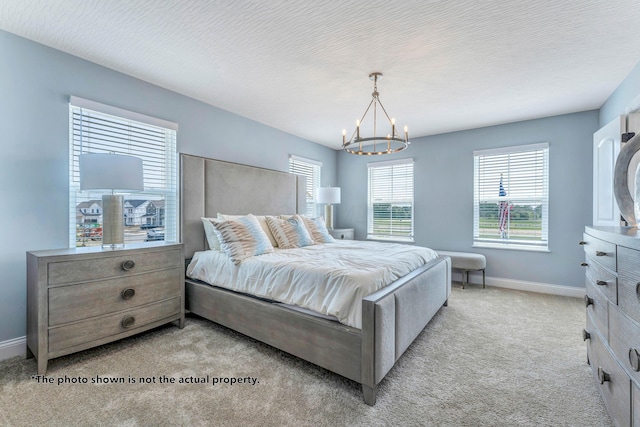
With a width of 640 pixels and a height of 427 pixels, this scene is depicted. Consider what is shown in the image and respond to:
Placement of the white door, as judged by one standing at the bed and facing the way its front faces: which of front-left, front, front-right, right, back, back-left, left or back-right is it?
front-left

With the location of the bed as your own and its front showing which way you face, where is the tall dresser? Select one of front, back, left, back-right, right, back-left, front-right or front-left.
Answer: front

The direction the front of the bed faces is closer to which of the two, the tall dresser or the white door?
the tall dresser

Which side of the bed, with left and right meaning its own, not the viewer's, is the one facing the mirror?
front

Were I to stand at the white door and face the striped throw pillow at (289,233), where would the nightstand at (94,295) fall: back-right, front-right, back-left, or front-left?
front-left

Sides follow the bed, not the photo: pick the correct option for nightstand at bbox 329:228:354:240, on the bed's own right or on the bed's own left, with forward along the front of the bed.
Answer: on the bed's own left

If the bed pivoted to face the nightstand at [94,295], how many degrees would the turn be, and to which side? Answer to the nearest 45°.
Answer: approximately 135° to its right

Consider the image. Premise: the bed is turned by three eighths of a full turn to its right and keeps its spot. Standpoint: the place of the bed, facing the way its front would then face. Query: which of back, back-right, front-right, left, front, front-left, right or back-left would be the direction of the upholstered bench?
back-right

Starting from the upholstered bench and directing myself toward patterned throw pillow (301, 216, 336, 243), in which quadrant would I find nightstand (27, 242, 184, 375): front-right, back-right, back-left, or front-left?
front-left

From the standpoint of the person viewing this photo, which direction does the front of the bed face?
facing the viewer and to the right of the viewer

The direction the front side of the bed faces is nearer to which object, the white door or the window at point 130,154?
the white door
